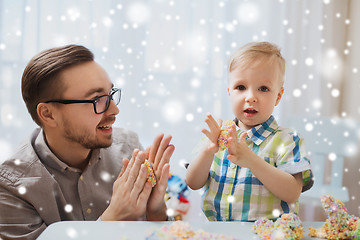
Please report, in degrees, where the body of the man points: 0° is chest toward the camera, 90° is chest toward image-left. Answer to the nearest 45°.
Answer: approximately 315°

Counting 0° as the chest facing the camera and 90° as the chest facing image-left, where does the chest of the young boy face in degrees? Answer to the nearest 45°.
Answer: approximately 45°
